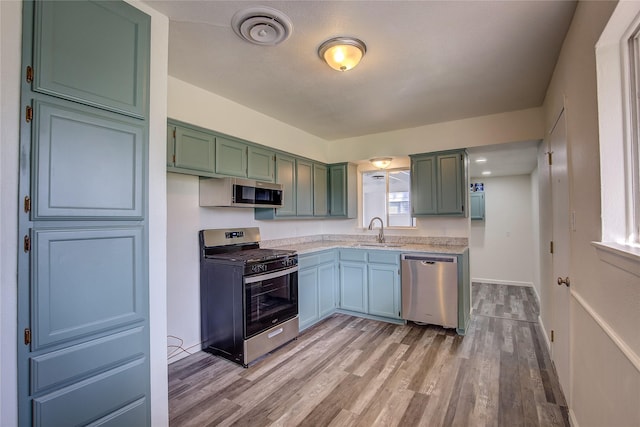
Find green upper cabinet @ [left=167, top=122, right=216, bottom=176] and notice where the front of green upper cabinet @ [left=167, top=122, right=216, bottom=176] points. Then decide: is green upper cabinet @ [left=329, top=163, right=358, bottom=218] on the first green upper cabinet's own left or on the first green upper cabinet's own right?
on the first green upper cabinet's own left

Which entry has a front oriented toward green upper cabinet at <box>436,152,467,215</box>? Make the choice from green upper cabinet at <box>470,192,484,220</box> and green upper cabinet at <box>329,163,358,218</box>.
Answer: green upper cabinet at <box>470,192,484,220</box>

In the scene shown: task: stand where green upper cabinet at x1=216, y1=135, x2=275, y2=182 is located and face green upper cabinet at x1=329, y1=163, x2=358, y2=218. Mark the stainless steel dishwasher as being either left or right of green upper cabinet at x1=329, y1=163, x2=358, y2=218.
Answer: right

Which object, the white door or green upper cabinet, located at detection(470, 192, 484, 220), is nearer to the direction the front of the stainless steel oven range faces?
the white door

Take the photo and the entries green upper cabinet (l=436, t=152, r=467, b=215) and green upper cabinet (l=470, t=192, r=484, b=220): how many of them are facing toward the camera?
2

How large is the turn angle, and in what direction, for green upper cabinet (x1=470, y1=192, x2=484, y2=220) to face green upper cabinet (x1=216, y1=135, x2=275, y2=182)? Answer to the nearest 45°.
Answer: approximately 45° to its right

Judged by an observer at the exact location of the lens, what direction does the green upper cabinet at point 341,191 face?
facing the viewer and to the left of the viewer

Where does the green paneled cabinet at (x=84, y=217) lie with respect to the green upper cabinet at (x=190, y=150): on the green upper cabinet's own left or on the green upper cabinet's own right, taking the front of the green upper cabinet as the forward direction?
on the green upper cabinet's own right

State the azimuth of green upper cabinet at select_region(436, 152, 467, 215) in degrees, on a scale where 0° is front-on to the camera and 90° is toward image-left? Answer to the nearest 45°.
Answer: approximately 0°

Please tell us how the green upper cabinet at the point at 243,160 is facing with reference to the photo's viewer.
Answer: facing the viewer and to the right of the viewer

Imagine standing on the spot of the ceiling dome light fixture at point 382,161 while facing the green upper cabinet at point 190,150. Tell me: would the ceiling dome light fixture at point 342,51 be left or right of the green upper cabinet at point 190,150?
left

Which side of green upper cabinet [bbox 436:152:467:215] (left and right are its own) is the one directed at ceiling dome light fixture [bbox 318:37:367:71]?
front

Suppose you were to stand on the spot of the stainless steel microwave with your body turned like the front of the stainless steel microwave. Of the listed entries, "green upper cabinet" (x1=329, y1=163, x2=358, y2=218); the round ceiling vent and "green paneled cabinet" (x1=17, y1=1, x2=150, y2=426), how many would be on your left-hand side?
1
